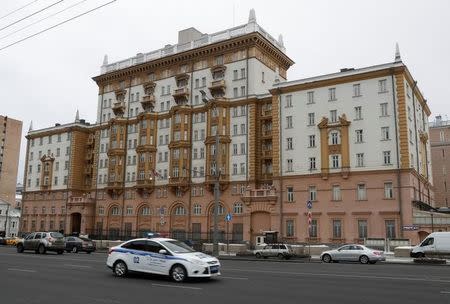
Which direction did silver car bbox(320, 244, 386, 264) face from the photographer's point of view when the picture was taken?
facing away from the viewer and to the left of the viewer

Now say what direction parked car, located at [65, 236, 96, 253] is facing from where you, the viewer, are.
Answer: facing away from the viewer and to the left of the viewer

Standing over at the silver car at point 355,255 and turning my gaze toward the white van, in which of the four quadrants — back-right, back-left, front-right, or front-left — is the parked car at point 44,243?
back-left

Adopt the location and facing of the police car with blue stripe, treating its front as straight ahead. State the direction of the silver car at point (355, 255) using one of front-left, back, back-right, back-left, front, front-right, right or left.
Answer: left

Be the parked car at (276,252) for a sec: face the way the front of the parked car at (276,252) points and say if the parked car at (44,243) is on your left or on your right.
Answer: on your left

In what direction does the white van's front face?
to the viewer's left

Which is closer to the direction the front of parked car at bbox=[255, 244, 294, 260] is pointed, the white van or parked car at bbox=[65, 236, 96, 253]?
the parked car

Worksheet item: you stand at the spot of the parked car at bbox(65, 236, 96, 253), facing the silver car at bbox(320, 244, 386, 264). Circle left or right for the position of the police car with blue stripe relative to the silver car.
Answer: right

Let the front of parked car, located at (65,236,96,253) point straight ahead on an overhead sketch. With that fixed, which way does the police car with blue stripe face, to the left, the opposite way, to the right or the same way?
the opposite way

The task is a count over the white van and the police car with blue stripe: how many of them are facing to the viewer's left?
1

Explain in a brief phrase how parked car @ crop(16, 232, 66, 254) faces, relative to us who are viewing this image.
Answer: facing away from the viewer and to the left of the viewer

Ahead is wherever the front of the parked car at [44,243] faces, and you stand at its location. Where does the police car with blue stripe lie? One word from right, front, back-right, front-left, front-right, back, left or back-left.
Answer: back-left
